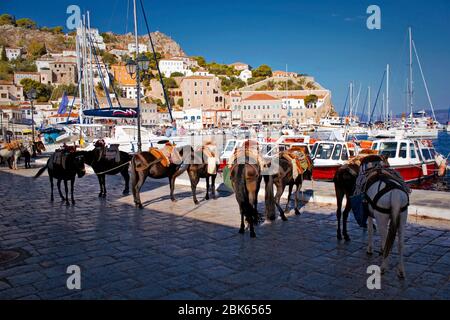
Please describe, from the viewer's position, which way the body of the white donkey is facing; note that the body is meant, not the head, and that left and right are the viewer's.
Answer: facing away from the viewer and to the left of the viewer

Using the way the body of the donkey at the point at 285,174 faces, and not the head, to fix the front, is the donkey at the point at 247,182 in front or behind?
behind

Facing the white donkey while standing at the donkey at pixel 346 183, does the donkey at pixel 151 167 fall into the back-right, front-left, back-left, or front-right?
back-right

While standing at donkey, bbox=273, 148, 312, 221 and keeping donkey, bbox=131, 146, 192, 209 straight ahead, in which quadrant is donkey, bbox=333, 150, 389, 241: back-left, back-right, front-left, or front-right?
back-left
